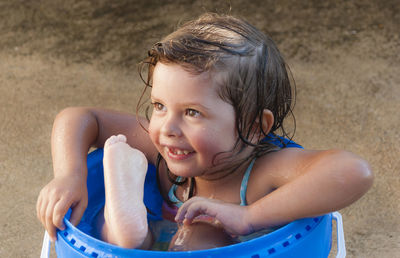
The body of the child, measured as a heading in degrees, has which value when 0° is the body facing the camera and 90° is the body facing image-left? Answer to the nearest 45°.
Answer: approximately 45°
